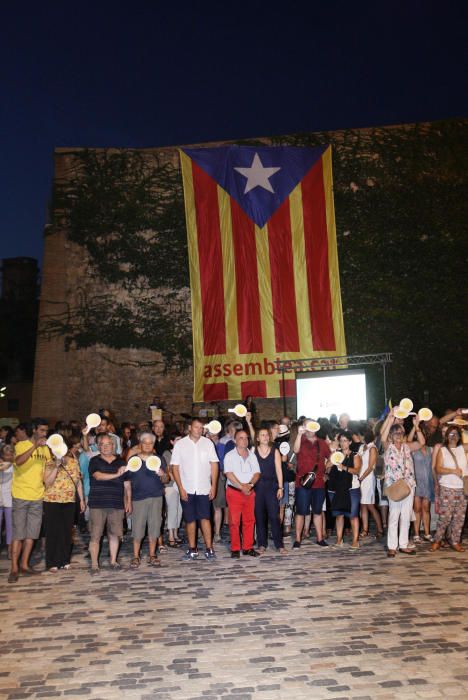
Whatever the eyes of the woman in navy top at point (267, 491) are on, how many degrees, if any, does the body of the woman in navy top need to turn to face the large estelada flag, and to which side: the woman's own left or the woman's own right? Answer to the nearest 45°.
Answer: approximately 180°

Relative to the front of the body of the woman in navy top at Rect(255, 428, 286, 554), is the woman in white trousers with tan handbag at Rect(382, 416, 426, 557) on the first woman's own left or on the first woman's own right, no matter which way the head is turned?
on the first woman's own left

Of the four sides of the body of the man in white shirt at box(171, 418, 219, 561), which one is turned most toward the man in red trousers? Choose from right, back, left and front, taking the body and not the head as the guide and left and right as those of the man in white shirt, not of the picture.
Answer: left

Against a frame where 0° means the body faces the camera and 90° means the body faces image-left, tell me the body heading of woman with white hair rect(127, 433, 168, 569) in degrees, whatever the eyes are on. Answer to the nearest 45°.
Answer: approximately 0°

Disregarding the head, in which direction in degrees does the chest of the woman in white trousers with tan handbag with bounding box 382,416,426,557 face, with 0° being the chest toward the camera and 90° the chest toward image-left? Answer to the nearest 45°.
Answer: approximately 0°
